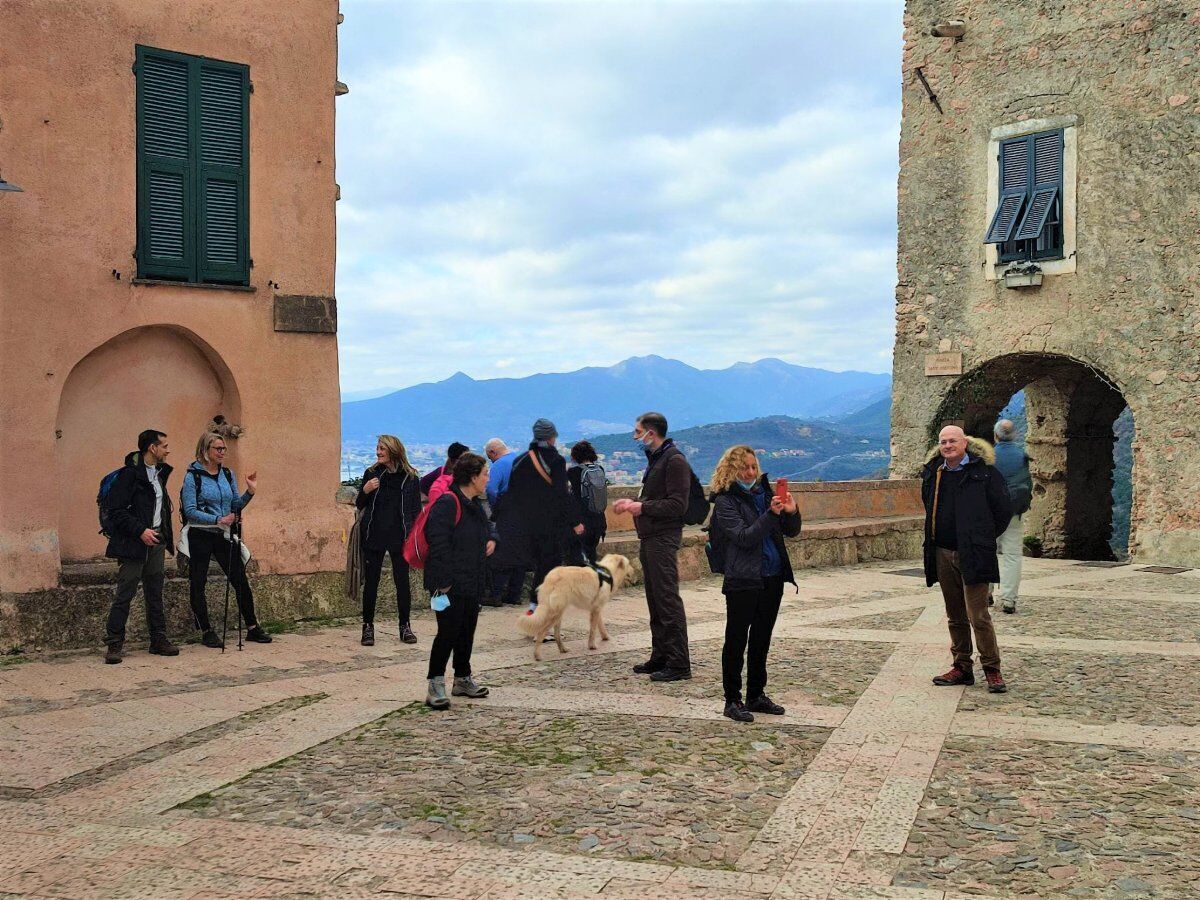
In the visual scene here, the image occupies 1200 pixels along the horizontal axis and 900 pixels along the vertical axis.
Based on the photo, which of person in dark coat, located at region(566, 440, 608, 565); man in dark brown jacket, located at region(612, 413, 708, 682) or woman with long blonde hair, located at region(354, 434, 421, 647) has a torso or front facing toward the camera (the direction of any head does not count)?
the woman with long blonde hair

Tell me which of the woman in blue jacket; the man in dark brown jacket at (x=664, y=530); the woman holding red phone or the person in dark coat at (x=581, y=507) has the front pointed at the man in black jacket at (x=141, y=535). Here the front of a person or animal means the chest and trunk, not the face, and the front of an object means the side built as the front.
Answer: the man in dark brown jacket at (x=664, y=530)

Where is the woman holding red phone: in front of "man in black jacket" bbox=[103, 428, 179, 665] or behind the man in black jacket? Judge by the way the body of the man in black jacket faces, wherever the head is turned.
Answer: in front

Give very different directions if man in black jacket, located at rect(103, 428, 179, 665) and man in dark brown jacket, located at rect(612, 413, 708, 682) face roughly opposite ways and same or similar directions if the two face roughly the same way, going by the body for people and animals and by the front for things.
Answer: very different directions

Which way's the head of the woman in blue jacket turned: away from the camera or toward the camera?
toward the camera

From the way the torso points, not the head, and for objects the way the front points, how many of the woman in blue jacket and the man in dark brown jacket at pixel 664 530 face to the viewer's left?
1

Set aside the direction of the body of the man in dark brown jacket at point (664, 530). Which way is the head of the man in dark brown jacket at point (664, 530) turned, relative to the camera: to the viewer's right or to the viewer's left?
to the viewer's left

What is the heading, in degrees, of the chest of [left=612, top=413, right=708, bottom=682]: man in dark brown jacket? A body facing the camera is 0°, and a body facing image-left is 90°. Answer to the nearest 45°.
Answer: approximately 90°

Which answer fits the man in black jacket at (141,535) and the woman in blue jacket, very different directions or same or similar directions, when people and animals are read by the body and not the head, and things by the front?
same or similar directions

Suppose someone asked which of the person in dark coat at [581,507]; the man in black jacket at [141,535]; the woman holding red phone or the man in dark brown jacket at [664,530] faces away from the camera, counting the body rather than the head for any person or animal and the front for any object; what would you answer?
the person in dark coat

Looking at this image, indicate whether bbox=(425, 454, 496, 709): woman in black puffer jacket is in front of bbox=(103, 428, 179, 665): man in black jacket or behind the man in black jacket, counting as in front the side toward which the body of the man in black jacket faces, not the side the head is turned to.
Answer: in front

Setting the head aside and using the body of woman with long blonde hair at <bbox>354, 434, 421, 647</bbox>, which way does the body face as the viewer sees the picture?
toward the camera

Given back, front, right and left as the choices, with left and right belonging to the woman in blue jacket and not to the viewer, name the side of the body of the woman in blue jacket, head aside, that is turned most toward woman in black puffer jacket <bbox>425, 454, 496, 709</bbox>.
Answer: front

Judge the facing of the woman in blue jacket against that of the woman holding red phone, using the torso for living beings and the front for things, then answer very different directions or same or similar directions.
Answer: same or similar directions

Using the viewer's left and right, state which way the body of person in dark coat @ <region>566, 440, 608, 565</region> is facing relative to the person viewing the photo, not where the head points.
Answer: facing away from the viewer

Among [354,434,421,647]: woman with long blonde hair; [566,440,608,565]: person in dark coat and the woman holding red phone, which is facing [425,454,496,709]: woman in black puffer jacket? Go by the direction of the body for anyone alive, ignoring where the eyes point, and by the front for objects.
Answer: the woman with long blonde hair
